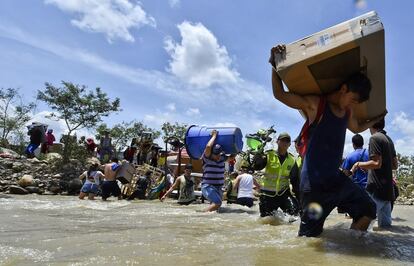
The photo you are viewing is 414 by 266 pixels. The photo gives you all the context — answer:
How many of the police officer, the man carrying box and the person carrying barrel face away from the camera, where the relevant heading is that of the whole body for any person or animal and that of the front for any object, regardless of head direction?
0

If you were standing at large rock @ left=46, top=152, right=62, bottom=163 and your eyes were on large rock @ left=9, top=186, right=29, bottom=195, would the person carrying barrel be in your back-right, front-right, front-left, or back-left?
front-left

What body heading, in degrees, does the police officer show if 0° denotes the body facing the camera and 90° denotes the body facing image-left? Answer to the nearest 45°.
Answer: approximately 0°

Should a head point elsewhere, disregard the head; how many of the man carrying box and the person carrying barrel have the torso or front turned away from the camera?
0

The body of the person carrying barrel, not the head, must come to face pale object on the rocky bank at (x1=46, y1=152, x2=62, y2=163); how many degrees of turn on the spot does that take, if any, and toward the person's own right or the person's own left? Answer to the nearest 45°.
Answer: approximately 180°

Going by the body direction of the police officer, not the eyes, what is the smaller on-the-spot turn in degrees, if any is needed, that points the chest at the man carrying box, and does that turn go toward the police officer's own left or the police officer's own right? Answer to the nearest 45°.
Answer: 0° — they already face them

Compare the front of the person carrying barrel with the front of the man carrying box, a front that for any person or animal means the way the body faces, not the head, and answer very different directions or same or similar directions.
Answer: same or similar directions

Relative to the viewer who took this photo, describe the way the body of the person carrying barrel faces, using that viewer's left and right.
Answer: facing the viewer and to the right of the viewer

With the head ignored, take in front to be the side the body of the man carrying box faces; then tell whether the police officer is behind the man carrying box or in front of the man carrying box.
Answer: behind

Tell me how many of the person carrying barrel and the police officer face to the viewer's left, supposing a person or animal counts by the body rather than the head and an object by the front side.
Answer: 0
